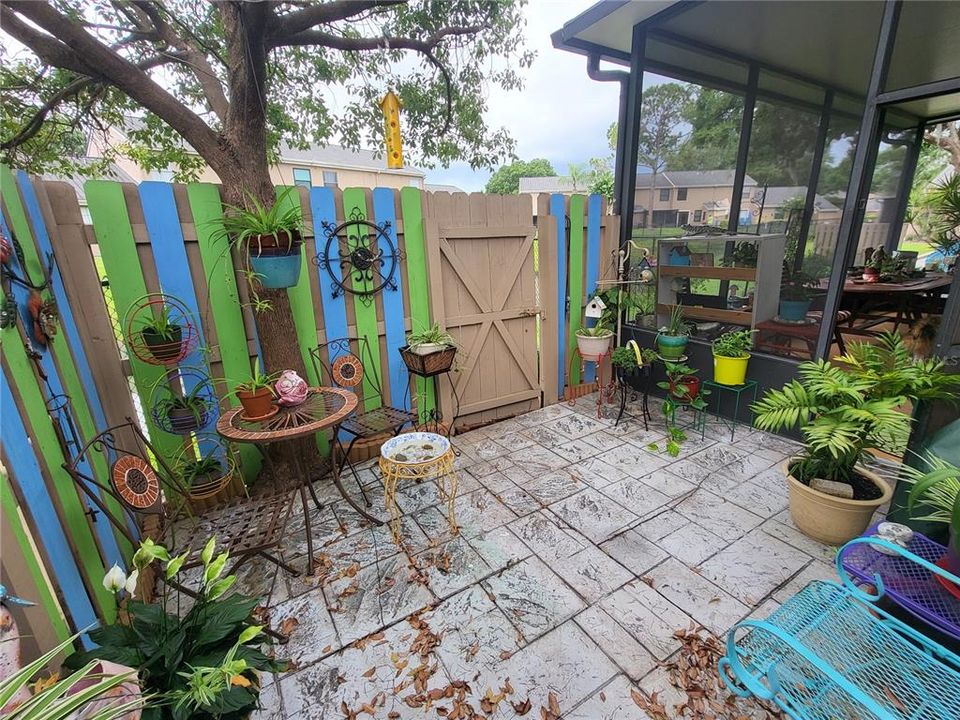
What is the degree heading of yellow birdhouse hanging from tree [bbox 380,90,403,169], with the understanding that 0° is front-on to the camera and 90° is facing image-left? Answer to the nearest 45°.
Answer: approximately 0°

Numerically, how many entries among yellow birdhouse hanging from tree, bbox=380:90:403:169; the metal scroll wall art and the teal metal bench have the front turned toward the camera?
2

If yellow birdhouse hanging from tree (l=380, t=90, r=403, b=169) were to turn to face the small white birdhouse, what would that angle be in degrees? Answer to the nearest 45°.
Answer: approximately 90° to its left

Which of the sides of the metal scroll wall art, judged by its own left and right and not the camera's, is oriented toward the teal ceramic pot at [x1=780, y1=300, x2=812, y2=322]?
left

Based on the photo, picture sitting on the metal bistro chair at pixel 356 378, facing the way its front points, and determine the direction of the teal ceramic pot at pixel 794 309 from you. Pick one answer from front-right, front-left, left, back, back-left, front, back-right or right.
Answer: front-left

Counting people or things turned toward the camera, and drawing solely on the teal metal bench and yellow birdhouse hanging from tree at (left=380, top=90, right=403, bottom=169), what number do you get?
1

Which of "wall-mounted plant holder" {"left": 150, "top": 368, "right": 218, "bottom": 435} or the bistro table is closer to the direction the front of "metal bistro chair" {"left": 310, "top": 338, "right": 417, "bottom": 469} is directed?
the bistro table

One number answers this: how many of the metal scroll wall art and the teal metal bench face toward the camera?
1

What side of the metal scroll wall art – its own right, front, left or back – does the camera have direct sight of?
front

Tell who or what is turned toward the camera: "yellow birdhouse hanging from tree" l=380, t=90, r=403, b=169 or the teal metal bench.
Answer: the yellow birdhouse hanging from tree

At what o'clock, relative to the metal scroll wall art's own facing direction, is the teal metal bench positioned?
The teal metal bench is roughly at 11 o'clock from the metal scroll wall art.

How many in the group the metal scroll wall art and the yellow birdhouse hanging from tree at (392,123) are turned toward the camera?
2

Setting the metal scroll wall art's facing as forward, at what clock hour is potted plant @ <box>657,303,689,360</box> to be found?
The potted plant is roughly at 9 o'clock from the metal scroll wall art.

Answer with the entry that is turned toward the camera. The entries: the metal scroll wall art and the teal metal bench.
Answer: the metal scroll wall art

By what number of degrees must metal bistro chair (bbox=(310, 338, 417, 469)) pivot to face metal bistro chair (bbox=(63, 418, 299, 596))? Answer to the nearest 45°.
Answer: approximately 90° to its right
